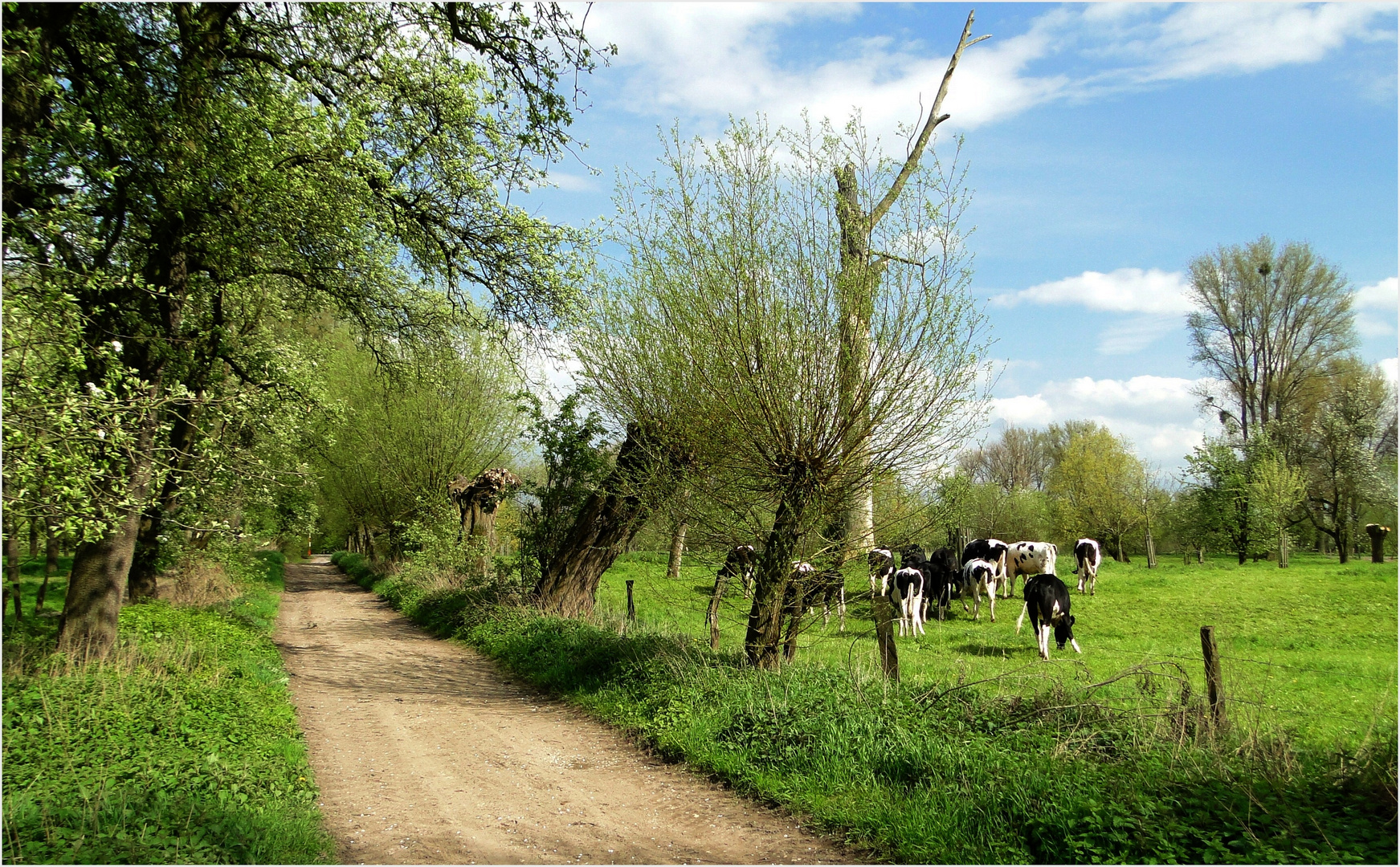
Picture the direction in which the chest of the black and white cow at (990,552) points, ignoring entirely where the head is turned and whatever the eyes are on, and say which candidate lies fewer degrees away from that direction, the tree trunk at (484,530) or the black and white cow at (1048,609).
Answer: the tree trunk

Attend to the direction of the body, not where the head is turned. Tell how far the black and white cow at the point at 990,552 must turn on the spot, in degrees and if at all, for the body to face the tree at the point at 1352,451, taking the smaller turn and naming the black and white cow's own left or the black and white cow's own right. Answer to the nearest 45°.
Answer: approximately 135° to the black and white cow's own right

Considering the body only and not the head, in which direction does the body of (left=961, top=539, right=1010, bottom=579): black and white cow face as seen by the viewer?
to the viewer's left

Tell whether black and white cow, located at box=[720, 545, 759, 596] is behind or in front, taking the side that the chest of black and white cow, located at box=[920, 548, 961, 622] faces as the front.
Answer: in front

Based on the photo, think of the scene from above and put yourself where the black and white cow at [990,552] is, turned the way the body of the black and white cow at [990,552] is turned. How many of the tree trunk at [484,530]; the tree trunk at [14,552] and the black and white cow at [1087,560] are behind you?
1

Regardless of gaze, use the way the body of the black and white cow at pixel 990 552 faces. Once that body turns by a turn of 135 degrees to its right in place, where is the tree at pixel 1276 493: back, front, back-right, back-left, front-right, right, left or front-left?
front

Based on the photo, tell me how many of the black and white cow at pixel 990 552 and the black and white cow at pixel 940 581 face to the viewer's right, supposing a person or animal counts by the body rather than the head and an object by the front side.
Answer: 0

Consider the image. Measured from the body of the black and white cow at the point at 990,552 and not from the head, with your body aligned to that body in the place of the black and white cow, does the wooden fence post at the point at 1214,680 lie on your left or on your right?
on your left
